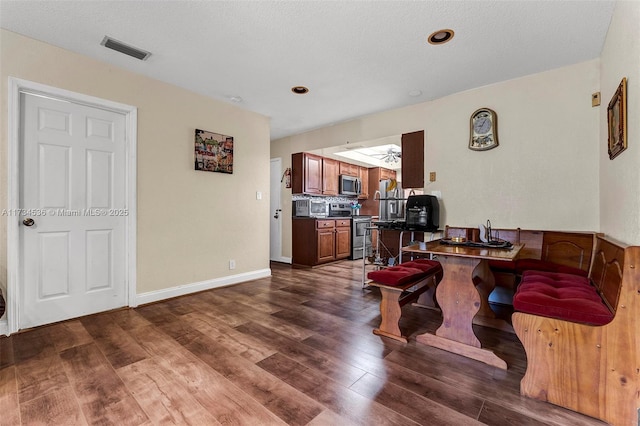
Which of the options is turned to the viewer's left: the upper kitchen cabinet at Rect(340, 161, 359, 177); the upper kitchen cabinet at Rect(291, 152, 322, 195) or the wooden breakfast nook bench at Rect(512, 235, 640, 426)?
the wooden breakfast nook bench

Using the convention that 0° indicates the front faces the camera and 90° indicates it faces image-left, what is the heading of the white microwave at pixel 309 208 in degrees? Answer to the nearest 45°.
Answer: approximately 315°

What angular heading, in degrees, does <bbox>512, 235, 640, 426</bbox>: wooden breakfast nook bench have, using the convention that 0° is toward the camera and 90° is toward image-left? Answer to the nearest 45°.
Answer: approximately 90°

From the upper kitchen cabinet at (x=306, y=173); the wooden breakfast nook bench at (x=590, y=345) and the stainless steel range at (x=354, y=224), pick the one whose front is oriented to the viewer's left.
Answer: the wooden breakfast nook bench

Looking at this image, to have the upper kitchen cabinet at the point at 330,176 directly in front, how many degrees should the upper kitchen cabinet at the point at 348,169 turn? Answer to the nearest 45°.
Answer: approximately 90° to its right

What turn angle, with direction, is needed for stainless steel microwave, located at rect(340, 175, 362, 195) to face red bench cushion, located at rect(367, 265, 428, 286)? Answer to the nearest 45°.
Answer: approximately 45° to its right

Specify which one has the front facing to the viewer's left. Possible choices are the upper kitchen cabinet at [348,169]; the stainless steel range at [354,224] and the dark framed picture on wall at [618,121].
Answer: the dark framed picture on wall

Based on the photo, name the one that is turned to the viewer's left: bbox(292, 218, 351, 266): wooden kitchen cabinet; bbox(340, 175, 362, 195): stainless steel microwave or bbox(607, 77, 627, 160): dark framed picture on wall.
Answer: the dark framed picture on wall
